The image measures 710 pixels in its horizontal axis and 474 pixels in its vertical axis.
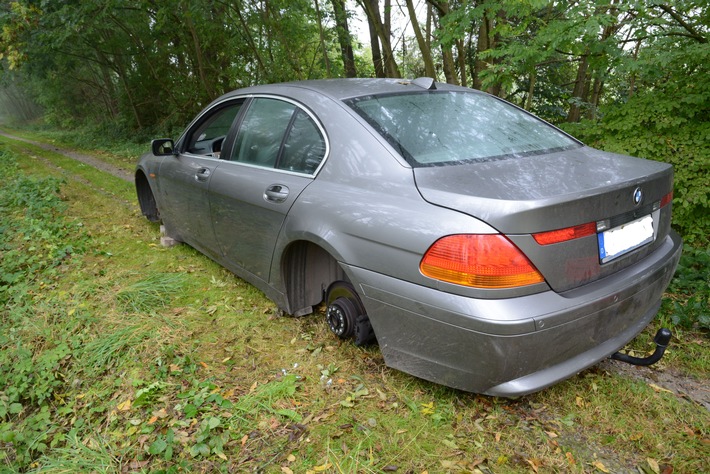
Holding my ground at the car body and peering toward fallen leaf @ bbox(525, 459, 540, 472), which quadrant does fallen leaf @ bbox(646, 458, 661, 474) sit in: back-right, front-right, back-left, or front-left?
front-left

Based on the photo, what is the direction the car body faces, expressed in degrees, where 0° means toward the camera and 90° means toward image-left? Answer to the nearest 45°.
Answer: approximately 135°

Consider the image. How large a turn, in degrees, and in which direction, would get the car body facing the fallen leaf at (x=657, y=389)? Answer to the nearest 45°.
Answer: approximately 135° to its right

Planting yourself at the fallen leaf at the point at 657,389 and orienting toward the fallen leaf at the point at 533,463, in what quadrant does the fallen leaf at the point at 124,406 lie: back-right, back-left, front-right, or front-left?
front-right

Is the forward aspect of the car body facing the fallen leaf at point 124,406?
no
